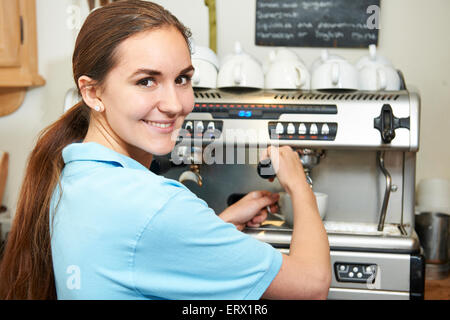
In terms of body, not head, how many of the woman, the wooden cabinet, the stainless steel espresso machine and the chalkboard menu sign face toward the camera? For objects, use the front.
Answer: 3

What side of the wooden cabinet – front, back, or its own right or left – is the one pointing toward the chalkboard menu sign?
left

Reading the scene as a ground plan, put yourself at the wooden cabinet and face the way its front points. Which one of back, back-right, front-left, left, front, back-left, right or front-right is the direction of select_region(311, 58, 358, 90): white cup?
front-left

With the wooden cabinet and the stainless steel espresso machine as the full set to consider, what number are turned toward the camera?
2

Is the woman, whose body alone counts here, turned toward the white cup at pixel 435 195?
yes

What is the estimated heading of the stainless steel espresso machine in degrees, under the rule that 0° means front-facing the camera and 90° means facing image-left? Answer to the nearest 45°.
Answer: approximately 0°
